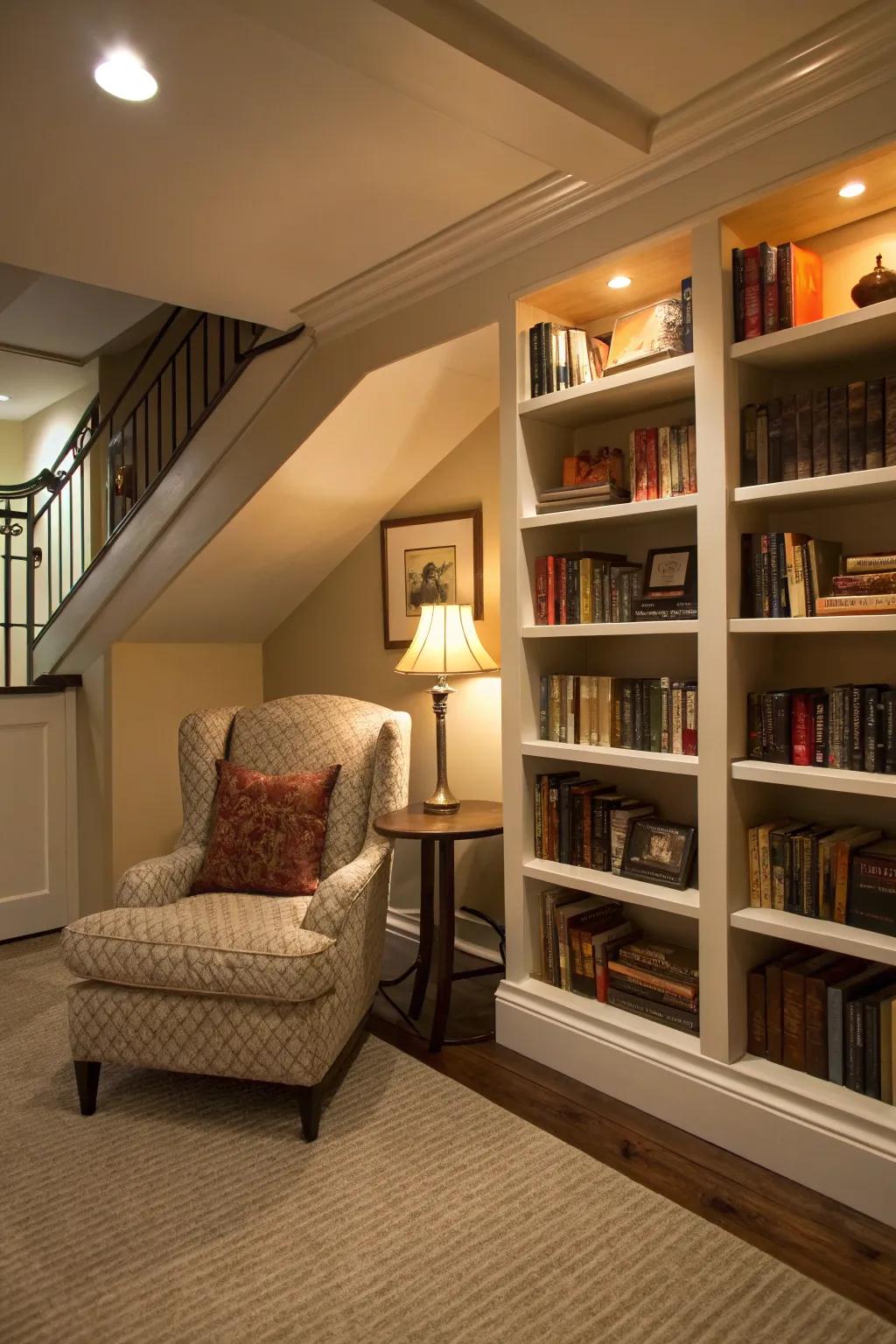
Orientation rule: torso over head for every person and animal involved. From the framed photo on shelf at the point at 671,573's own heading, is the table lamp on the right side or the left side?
on its right

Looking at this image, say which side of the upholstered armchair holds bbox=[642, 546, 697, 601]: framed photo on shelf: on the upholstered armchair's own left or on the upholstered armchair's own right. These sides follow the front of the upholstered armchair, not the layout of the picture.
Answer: on the upholstered armchair's own left

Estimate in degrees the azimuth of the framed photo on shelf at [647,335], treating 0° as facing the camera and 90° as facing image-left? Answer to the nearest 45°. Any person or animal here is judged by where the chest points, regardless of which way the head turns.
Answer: approximately 45°

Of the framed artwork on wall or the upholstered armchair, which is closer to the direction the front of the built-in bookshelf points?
the upholstered armchair

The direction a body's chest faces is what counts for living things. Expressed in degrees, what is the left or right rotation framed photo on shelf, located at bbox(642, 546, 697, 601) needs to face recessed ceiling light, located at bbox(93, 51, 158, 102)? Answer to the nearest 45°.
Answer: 0° — it already faces it
